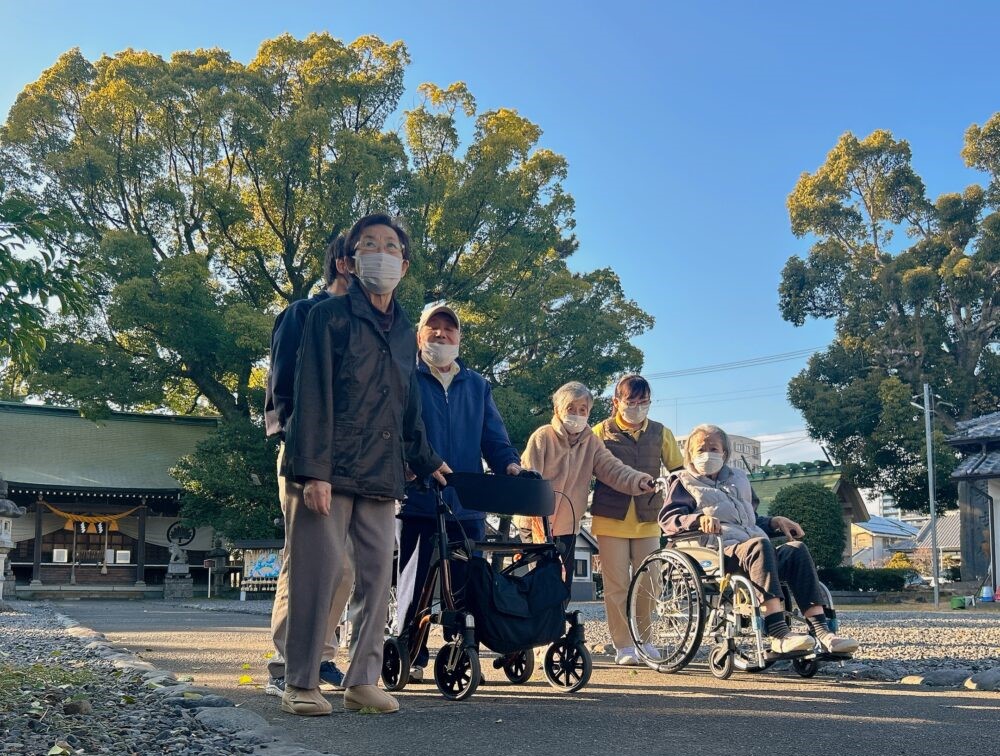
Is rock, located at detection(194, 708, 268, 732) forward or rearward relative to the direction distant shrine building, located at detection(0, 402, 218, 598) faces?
forward

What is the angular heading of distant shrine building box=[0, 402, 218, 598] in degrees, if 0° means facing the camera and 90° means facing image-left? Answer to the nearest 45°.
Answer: approximately 0°

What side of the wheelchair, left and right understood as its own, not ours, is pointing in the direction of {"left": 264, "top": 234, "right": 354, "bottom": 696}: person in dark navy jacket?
right

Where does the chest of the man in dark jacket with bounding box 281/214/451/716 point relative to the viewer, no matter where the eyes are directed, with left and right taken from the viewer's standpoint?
facing the viewer and to the right of the viewer

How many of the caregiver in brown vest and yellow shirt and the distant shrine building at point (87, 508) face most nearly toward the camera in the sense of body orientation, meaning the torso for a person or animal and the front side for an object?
2

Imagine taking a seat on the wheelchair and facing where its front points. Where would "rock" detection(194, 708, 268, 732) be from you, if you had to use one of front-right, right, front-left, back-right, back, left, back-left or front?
right

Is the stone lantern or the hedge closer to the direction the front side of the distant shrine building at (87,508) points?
the stone lantern

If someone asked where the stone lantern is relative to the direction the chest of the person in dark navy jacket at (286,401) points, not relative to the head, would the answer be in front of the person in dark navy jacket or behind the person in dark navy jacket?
behind

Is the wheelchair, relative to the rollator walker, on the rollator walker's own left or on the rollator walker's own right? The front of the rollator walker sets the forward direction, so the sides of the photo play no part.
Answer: on the rollator walker's own left

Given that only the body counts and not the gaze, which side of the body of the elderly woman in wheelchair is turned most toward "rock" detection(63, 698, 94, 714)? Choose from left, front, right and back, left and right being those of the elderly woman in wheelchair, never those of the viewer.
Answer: right

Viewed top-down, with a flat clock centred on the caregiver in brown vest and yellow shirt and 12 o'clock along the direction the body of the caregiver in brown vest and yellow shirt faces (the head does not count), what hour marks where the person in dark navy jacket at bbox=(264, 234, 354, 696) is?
The person in dark navy jacket is roughly at 1 o'clock from the caregiver in brown vest and yellow shirt.

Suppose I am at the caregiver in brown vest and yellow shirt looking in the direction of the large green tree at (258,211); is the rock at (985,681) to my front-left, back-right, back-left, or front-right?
back-right

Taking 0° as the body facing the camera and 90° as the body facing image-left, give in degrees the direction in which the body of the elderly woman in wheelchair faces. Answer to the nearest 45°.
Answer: approximately 315°
